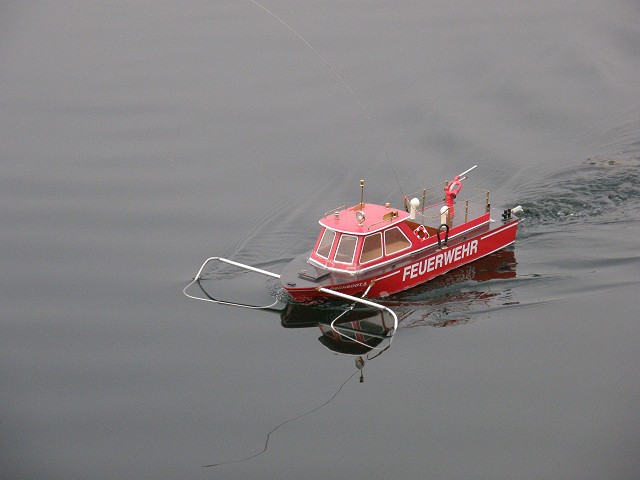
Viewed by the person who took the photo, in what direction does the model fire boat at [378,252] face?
facing the viewer and to the left of the viewer
